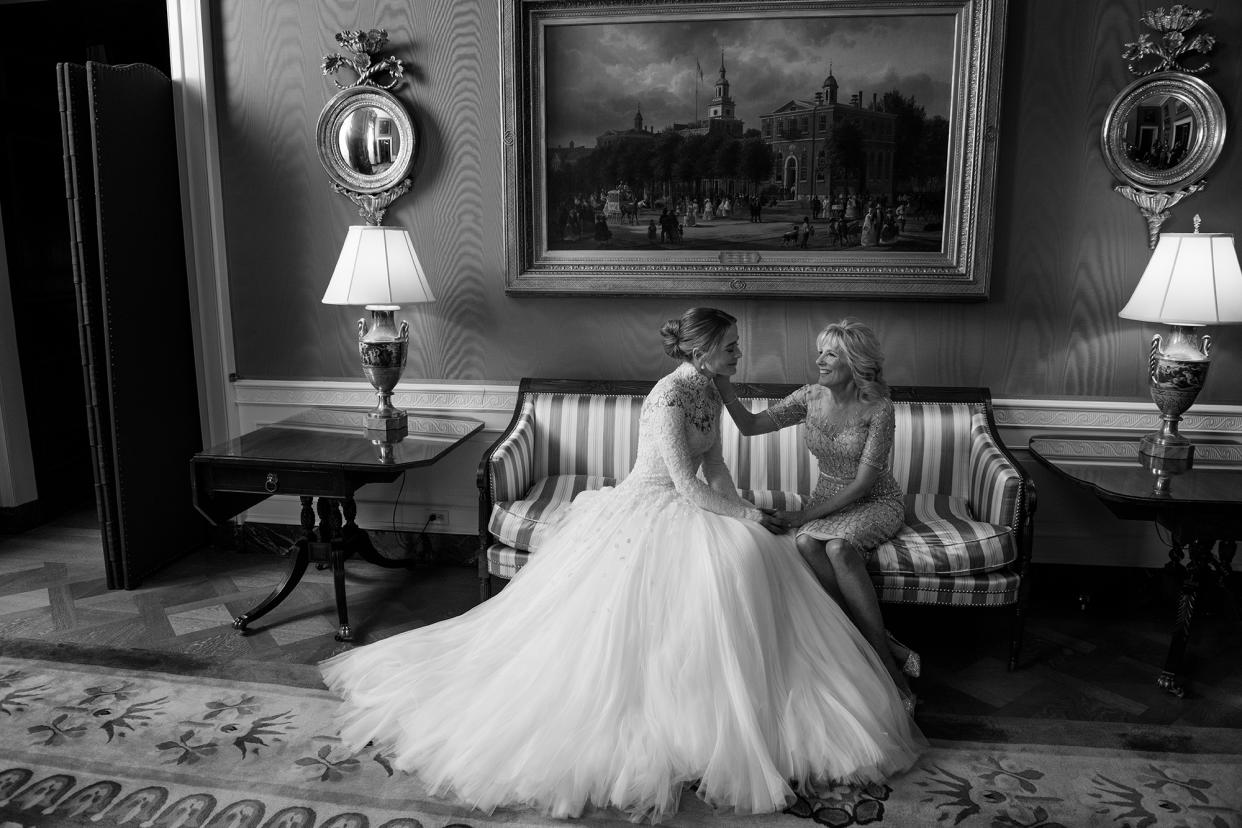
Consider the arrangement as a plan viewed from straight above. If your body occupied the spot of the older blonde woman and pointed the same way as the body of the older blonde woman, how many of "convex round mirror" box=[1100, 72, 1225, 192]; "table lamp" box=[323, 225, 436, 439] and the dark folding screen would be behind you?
1

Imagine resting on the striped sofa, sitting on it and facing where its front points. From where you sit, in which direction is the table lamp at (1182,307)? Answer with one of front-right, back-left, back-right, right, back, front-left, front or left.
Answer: left

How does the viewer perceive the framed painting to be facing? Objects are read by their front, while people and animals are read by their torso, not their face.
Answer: facing the viewer

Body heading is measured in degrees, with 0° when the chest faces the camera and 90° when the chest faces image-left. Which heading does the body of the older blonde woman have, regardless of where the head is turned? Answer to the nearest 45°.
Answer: approximately 45°

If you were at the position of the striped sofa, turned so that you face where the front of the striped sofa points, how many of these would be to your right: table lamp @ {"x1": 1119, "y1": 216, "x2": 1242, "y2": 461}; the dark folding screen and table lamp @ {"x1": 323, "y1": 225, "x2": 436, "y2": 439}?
2

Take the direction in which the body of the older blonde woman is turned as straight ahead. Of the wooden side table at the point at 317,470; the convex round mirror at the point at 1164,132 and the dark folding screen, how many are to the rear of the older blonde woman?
1

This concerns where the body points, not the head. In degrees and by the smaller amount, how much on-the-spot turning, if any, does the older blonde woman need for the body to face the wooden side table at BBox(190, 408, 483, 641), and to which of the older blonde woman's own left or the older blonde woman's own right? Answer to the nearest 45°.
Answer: approximately 45° to the older blonde woman's own right

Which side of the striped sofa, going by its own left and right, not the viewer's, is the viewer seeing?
front

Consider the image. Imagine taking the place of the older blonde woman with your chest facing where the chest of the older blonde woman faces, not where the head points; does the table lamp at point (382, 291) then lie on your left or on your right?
on your right

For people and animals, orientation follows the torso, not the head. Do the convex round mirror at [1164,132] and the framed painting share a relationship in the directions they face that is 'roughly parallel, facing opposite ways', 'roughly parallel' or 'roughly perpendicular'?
roughly parallel

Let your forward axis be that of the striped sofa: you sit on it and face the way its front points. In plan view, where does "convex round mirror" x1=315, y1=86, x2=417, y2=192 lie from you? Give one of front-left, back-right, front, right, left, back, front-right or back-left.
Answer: right

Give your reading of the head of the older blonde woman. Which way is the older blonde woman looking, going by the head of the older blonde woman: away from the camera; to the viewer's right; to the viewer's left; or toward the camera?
to the viewer's left

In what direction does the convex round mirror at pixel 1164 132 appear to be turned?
toward the camera

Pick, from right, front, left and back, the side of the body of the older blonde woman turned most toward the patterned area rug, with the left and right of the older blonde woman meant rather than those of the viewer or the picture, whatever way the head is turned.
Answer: front

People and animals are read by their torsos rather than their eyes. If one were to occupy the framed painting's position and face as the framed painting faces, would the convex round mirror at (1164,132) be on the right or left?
on its left

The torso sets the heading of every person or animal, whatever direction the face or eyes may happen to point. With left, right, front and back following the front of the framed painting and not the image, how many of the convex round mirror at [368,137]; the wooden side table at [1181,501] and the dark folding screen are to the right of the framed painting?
2

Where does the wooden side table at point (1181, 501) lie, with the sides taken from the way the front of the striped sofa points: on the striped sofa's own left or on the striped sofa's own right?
on the striped sofa's own left

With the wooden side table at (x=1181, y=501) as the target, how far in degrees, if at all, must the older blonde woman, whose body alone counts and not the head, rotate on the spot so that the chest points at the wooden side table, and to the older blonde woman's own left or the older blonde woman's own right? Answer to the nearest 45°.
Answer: approximately 135° to the older blonde woman's own left
